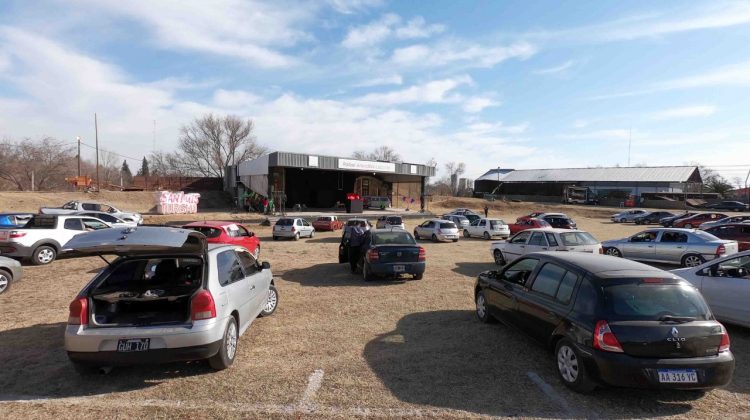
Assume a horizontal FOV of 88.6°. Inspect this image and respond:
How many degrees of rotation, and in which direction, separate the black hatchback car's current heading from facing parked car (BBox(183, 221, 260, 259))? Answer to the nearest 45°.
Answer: approximately 45° to its left

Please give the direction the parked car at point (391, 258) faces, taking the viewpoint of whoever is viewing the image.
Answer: facing away from the viewer

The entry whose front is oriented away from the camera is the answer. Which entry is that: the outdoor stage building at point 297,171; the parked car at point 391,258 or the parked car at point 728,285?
the parked car at point 391,258

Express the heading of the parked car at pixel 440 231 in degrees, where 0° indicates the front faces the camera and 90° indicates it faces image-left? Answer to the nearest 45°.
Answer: approximately 135°

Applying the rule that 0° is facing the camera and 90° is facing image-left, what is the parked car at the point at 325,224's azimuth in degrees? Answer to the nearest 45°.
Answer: approximately 225°

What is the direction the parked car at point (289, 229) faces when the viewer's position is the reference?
facing away from the viewer and to the right of the viewer

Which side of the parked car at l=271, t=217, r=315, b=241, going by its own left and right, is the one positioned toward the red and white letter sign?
left

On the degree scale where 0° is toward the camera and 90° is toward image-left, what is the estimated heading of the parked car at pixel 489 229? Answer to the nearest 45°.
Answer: approximately 135°

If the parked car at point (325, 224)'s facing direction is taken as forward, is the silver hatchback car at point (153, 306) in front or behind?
behind

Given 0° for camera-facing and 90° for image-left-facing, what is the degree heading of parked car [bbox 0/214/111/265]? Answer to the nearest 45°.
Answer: approximately 225°

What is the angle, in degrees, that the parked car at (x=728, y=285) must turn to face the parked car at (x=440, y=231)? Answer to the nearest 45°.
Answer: approximately 45° to its right

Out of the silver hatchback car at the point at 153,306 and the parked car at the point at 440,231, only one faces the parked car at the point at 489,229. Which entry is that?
the silver hatchback car

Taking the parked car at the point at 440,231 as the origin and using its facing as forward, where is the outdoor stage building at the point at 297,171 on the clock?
The outdoor stage building is roughly at 12 o'clock from the parked car.
